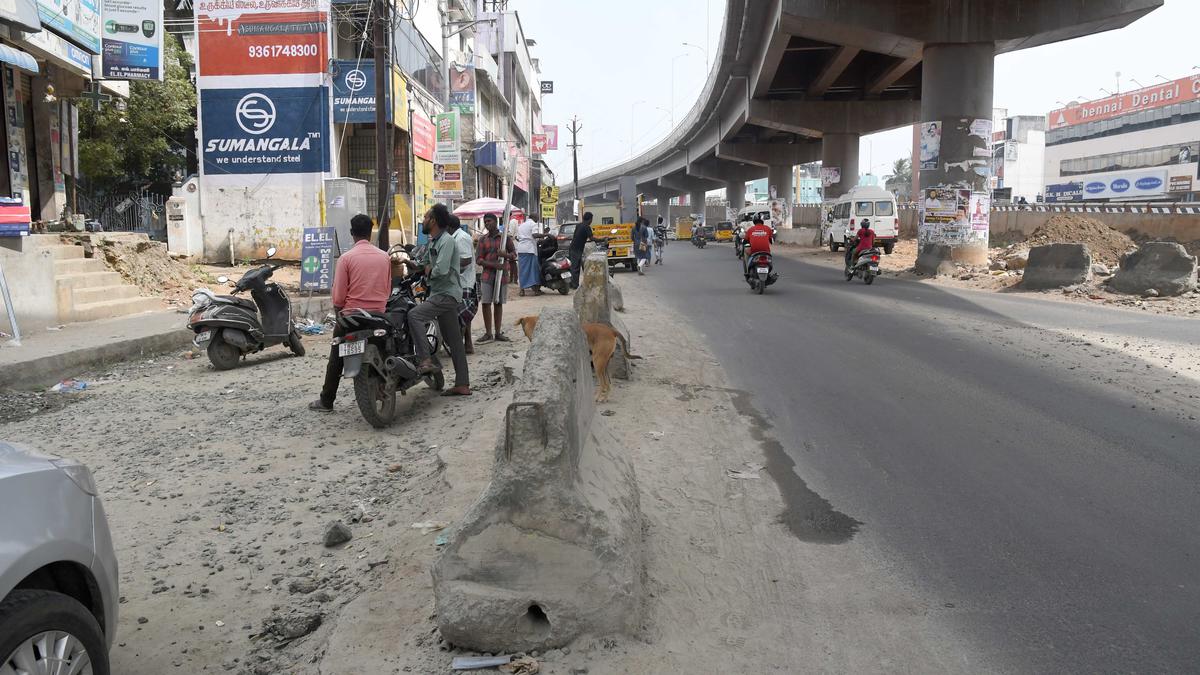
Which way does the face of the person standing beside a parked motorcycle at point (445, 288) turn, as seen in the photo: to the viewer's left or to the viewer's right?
to the viewer's left

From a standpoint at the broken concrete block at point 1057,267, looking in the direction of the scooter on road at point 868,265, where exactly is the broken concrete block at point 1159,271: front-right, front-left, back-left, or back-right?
back-left

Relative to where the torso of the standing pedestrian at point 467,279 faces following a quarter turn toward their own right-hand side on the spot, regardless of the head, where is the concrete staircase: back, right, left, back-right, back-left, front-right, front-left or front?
front-left

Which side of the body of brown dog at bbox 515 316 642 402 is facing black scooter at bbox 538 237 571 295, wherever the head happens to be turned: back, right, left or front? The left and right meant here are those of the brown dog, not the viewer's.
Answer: right

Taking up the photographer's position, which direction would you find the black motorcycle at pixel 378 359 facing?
facing away from the viewer and to the right of the viewer

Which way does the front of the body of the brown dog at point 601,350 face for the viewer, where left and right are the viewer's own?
facing to the left of the viewer

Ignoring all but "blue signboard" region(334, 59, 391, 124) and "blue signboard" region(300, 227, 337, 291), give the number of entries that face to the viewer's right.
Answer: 0

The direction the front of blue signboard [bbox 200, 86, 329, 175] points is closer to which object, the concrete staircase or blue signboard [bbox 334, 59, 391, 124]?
the concrete staircase

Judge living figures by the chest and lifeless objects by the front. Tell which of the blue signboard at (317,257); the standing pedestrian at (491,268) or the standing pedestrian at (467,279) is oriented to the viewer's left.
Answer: the standing pedestrian at (467,279)
